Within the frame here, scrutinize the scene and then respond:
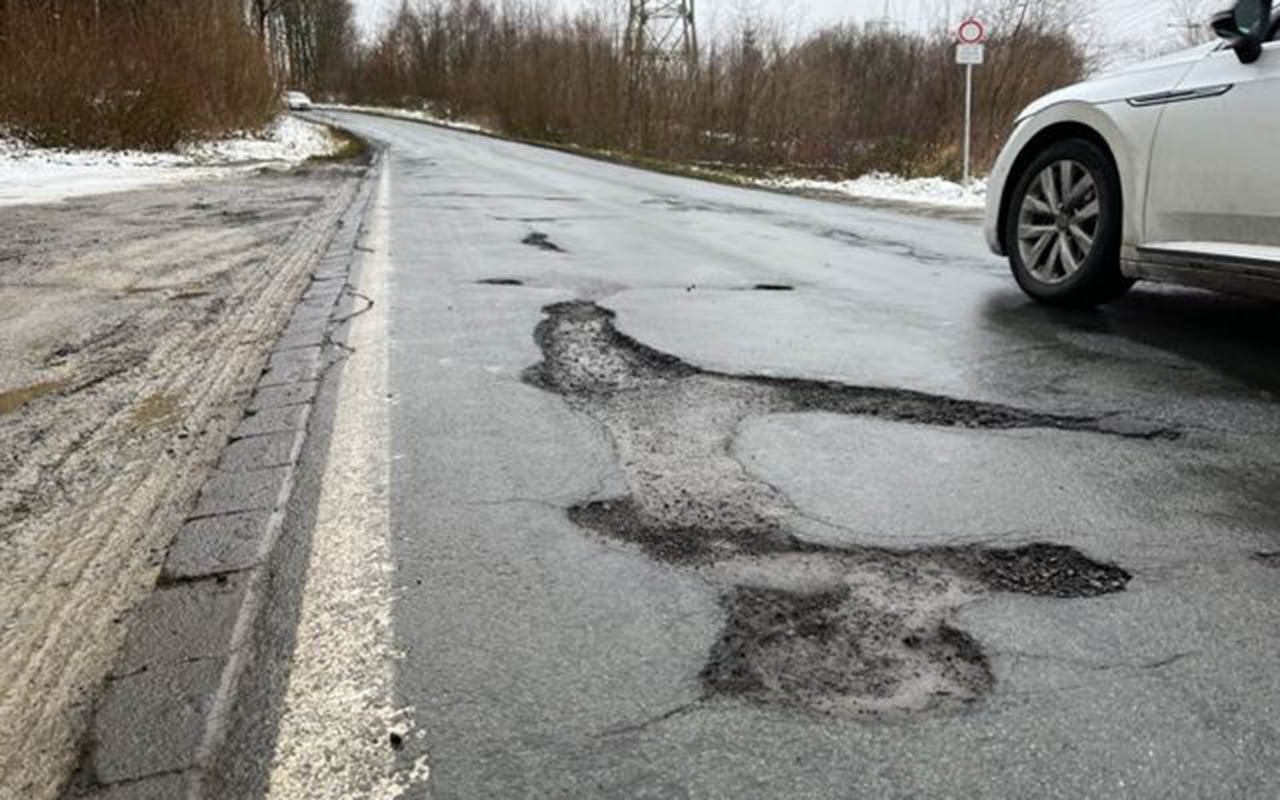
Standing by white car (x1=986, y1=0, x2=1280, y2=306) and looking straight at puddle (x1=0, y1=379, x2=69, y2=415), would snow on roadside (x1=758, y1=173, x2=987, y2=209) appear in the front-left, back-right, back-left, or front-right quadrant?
back-right

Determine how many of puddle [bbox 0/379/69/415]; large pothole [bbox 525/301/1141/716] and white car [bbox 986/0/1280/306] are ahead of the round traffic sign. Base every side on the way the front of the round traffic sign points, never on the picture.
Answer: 3

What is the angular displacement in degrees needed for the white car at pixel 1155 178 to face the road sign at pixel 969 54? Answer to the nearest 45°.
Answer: approximately 45° to its right

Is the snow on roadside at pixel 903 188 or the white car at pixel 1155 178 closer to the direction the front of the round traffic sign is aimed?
the white car

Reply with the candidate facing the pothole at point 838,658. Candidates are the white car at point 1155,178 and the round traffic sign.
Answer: the round traffic sign

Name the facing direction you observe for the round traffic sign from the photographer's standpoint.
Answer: facing the viewer

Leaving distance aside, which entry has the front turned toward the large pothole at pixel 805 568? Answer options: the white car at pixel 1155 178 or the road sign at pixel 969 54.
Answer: the road sign

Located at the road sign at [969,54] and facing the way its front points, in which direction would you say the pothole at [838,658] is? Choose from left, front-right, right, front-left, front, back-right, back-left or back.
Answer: front

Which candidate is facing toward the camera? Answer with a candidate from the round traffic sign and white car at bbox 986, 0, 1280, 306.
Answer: the round traffic sign

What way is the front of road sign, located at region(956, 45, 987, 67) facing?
toward the camera

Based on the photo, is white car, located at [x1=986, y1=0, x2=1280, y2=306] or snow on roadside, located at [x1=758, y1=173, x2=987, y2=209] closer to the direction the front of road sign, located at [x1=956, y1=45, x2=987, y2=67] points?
the white car

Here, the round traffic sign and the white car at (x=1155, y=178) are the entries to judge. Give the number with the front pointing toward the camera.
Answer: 1

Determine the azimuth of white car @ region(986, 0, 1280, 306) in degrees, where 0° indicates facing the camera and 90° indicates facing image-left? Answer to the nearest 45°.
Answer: approximately 135°

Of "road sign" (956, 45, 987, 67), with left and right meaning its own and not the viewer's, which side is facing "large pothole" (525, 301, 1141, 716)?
front

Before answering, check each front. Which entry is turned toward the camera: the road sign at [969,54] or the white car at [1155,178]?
the road sign
